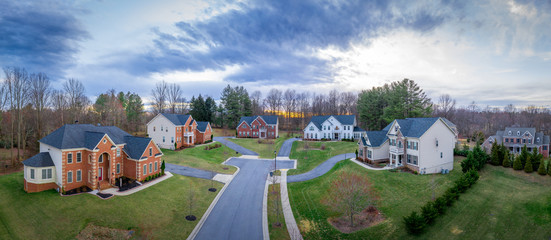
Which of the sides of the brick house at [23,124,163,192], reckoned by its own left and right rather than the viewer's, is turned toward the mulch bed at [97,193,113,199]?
front

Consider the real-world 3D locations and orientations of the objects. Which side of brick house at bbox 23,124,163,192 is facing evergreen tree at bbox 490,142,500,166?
front

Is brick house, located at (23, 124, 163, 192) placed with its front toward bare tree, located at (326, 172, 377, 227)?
yes

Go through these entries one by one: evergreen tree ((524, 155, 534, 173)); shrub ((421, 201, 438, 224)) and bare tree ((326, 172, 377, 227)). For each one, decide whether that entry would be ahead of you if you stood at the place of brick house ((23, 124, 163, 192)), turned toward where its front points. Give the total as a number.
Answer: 3

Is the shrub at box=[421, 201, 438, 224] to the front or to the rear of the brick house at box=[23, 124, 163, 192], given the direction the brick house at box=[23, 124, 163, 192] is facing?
to the front

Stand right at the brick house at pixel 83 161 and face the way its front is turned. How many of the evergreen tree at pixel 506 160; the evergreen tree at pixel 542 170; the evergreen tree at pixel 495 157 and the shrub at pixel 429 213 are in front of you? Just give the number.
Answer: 4

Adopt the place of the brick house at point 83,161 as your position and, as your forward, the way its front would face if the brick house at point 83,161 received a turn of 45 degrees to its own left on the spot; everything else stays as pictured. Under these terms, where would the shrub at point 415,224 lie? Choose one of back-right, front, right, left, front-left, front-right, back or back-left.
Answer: front-right

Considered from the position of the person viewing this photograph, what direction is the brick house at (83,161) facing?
facing the viewer and to the right of the viewer
